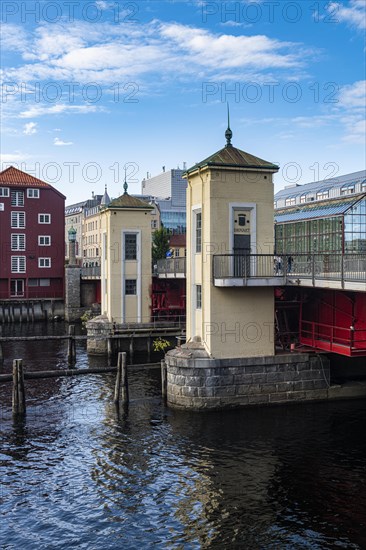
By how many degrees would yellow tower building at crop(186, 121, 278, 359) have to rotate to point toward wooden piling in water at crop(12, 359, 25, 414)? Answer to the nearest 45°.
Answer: approximately 90° to its right

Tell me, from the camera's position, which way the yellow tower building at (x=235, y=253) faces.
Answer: facing the viewer
